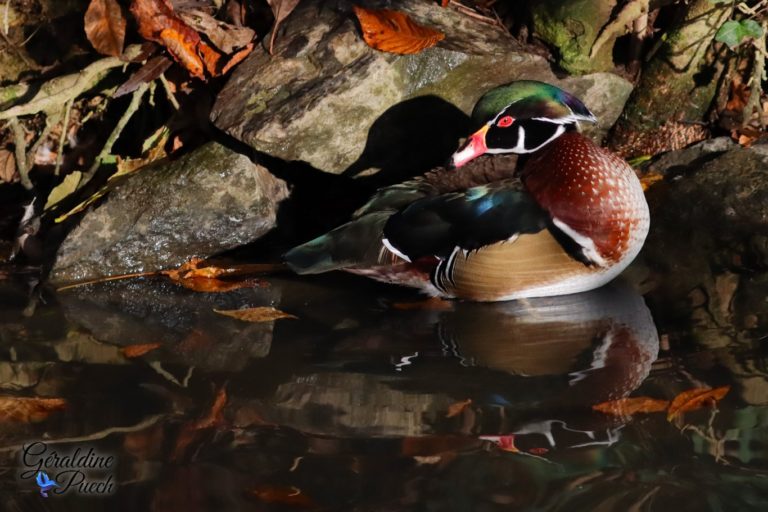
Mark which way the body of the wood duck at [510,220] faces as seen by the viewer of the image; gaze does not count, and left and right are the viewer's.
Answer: facing to the right of the viewer

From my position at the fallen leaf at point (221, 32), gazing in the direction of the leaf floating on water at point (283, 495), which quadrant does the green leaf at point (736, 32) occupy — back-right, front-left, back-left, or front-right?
front-left

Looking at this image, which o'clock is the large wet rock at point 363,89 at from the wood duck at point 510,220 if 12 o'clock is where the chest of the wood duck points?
The large wet rock is roughly at 8 o'clock from the wood duck.

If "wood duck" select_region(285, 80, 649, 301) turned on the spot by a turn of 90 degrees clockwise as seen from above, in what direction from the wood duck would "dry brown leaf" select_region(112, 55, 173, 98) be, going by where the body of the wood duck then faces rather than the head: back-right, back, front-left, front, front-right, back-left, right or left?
back-right

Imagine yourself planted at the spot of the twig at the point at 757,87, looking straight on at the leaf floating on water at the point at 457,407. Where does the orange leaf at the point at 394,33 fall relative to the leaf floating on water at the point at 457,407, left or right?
right

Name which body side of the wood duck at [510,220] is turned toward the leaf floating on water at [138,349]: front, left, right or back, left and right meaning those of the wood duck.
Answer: back

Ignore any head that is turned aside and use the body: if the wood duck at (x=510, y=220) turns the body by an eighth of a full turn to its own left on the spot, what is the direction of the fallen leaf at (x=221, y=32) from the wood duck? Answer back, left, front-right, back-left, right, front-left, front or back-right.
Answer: left

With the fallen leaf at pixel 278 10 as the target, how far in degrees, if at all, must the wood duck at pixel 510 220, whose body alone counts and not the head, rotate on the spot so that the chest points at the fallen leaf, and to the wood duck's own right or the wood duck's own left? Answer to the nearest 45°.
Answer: approximately 135° to the wood duck's own left

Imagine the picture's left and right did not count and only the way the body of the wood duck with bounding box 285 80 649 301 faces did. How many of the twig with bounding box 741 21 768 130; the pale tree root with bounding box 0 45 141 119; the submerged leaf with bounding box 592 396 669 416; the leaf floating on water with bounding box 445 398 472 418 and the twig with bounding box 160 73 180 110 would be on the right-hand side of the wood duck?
2

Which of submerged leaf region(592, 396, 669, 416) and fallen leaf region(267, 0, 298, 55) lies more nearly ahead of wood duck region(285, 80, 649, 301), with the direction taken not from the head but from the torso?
the submerged leaf

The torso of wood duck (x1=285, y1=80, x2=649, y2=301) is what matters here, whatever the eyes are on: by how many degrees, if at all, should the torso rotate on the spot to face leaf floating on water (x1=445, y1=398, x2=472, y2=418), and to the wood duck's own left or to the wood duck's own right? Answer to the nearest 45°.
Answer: approximately 90° to the wood duck's own right

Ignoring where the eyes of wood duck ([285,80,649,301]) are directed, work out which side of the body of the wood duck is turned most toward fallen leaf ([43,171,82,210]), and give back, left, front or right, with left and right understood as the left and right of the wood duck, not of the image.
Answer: back

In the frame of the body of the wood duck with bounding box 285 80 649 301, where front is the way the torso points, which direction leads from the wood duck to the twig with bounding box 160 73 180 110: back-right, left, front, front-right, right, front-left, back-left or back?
back-left

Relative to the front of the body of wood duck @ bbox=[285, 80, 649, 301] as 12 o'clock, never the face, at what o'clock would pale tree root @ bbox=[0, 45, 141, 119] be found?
The pale tree root is roughly at 7 o'clock from the wood duck.

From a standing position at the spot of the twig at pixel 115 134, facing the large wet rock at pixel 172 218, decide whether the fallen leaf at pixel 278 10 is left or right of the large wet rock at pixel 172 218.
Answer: left

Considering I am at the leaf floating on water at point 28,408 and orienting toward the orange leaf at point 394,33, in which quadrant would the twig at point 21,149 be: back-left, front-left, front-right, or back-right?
front-left
